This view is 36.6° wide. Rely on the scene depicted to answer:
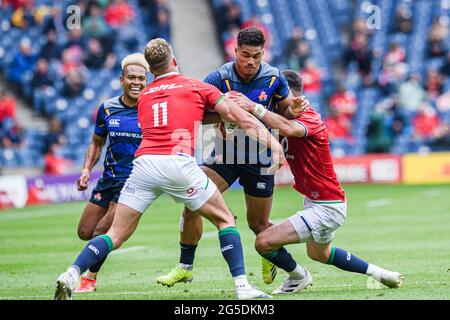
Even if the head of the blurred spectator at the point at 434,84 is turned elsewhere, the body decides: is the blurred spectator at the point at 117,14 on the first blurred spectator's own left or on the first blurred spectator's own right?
on the first blurred spectator's own right

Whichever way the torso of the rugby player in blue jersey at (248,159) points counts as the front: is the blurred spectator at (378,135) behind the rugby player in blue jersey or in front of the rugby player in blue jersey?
behind

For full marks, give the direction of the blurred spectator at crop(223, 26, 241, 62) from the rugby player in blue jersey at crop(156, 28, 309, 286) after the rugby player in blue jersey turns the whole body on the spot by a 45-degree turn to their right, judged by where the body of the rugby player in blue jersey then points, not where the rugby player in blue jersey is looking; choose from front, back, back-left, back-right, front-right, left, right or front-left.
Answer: back-right

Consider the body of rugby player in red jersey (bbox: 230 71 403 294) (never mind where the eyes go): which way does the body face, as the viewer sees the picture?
to the viewer's left

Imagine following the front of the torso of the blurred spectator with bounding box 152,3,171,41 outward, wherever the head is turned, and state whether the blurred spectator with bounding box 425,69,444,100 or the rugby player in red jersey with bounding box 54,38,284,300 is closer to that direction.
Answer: the rugby player in red jersey

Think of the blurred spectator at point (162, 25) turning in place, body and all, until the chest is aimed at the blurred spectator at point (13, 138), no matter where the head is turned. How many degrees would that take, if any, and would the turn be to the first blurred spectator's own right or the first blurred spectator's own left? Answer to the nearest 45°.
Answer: approximately 45° to the first blurred spectator's own right

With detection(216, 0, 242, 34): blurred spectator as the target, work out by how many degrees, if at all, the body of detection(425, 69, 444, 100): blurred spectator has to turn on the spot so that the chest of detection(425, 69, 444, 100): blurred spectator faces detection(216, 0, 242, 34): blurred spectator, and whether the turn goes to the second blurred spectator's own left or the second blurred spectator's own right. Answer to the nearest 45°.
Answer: approximately 90° to the second blurred spectator's own right

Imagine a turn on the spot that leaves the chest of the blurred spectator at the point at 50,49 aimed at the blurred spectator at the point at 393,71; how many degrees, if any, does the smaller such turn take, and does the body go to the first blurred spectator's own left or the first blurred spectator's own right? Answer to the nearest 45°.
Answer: approximately 90° to the first blurred spectator's own left

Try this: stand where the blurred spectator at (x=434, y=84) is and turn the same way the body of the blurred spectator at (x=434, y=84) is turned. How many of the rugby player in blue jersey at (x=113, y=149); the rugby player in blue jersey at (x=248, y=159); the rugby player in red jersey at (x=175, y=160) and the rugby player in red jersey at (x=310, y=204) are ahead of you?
4

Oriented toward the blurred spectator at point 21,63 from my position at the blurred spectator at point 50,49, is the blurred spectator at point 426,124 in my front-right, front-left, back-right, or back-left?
back-left
